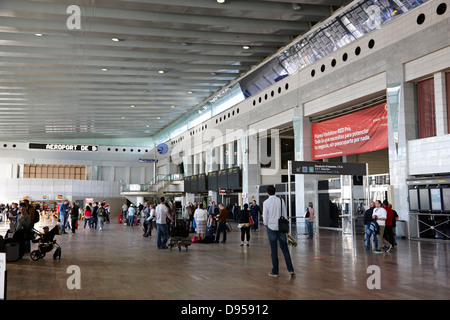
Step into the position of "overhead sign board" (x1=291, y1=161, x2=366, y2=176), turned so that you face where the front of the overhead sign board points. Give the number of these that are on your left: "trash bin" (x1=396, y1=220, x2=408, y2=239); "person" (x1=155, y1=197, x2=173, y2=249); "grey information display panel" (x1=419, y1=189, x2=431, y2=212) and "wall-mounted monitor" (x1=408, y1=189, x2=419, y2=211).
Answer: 3

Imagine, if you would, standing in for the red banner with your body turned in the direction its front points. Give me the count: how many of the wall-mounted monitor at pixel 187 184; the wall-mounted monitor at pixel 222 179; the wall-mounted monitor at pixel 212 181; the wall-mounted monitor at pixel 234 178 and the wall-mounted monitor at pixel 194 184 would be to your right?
5

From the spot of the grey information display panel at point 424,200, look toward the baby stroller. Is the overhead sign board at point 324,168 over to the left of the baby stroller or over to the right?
right

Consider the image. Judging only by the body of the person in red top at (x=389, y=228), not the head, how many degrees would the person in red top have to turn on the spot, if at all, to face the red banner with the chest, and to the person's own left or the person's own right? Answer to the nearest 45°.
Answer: approximately 90° to the person's own right

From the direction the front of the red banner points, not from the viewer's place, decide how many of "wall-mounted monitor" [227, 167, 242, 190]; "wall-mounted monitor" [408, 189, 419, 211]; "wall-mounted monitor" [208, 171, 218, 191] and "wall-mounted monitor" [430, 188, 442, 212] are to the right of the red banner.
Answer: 2

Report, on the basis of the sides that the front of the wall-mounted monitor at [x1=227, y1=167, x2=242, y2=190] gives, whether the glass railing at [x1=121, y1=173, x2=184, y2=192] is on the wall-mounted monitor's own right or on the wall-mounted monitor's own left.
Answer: on the wall-mounted monitor's own right

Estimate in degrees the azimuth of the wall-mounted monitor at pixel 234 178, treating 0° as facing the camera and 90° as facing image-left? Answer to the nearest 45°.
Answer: approximately 45°

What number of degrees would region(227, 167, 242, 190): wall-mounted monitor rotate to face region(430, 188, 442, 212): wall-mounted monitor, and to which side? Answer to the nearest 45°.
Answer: approximately 90° to its left

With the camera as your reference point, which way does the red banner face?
facing the viewer and to the left of the viewer

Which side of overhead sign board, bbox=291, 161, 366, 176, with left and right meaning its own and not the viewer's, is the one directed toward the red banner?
back

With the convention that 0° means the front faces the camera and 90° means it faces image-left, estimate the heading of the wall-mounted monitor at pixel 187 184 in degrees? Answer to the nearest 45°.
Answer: approximately 45°

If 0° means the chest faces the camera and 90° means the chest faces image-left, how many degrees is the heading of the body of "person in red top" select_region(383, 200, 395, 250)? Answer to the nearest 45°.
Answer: approximately 90°

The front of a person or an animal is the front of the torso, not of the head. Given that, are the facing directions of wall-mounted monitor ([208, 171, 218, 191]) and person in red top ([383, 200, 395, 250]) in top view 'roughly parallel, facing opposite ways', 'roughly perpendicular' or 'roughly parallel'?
roughly perpendicular
